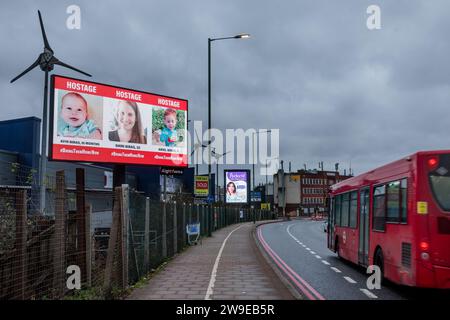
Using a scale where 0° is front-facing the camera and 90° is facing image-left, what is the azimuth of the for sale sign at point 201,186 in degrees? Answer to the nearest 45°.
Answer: approximately 0°

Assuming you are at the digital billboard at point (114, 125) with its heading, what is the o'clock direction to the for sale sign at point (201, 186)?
The for sale sign is roughly at 8 o'clock from the digital billboard.

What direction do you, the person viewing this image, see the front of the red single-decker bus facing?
facing away from the viewer and to the left of the viewer

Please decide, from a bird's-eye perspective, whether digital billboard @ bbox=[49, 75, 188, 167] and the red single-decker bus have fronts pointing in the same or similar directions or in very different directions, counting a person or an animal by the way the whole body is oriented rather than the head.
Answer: very different directions

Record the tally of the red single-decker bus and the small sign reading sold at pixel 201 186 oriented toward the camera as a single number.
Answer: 1
